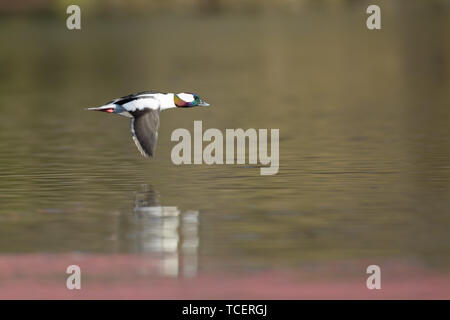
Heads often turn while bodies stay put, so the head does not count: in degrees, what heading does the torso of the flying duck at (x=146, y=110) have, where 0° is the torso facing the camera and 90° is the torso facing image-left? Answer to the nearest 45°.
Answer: approximately 270°
